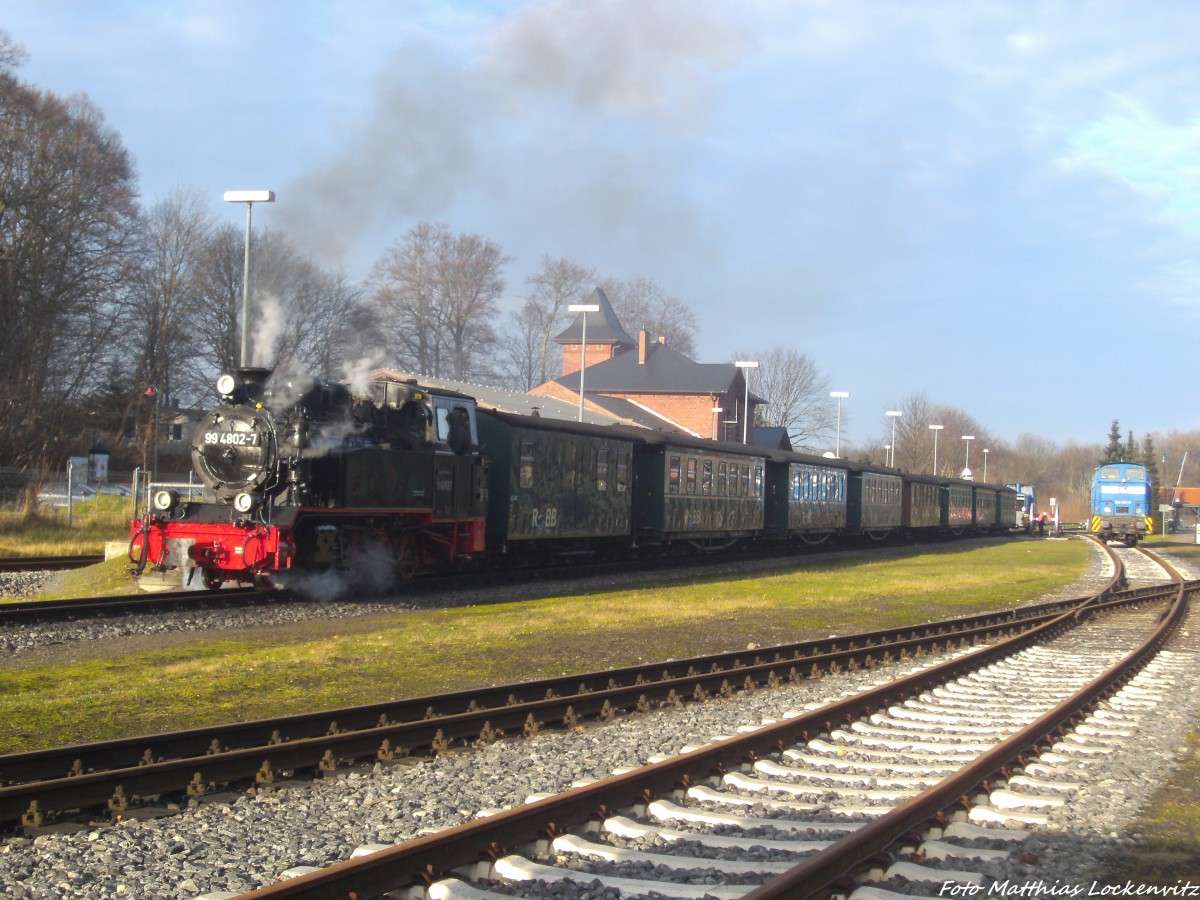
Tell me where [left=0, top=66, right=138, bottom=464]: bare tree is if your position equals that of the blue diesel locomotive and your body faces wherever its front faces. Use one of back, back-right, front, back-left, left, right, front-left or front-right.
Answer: front-right

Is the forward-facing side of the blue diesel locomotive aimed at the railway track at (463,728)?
yes

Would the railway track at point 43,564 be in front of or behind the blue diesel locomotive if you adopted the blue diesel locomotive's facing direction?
in front

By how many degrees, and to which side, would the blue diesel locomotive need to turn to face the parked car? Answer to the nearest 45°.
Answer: approximately 45° to its right

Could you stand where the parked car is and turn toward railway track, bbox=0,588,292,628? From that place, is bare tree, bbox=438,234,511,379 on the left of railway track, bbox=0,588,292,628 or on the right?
left

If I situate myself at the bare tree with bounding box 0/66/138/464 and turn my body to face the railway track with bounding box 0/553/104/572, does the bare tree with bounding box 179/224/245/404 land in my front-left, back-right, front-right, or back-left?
back-left

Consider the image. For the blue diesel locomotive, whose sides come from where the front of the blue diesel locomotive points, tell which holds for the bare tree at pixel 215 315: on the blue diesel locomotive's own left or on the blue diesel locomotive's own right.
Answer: on the blue diesel locomotive's own right

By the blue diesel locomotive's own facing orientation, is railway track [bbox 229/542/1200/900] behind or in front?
in front

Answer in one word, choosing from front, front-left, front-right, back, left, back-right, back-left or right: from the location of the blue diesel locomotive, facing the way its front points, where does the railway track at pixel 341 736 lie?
front

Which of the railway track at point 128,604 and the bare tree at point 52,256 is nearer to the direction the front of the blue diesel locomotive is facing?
the railway track

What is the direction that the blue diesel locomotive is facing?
toward the camera
